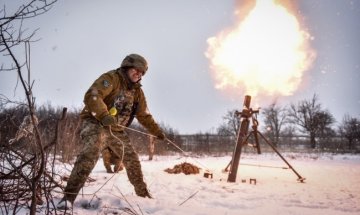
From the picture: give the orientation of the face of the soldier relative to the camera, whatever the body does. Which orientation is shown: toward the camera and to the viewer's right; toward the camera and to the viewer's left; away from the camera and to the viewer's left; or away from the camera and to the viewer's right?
toward the camera and to the viewer's right

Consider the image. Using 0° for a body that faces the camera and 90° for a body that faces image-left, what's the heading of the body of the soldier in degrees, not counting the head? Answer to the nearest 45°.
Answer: approximately 315°

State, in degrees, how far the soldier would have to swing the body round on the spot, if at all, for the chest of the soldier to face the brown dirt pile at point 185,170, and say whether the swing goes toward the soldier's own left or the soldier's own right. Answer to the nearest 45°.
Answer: approximately 90° to the soldier's own left
